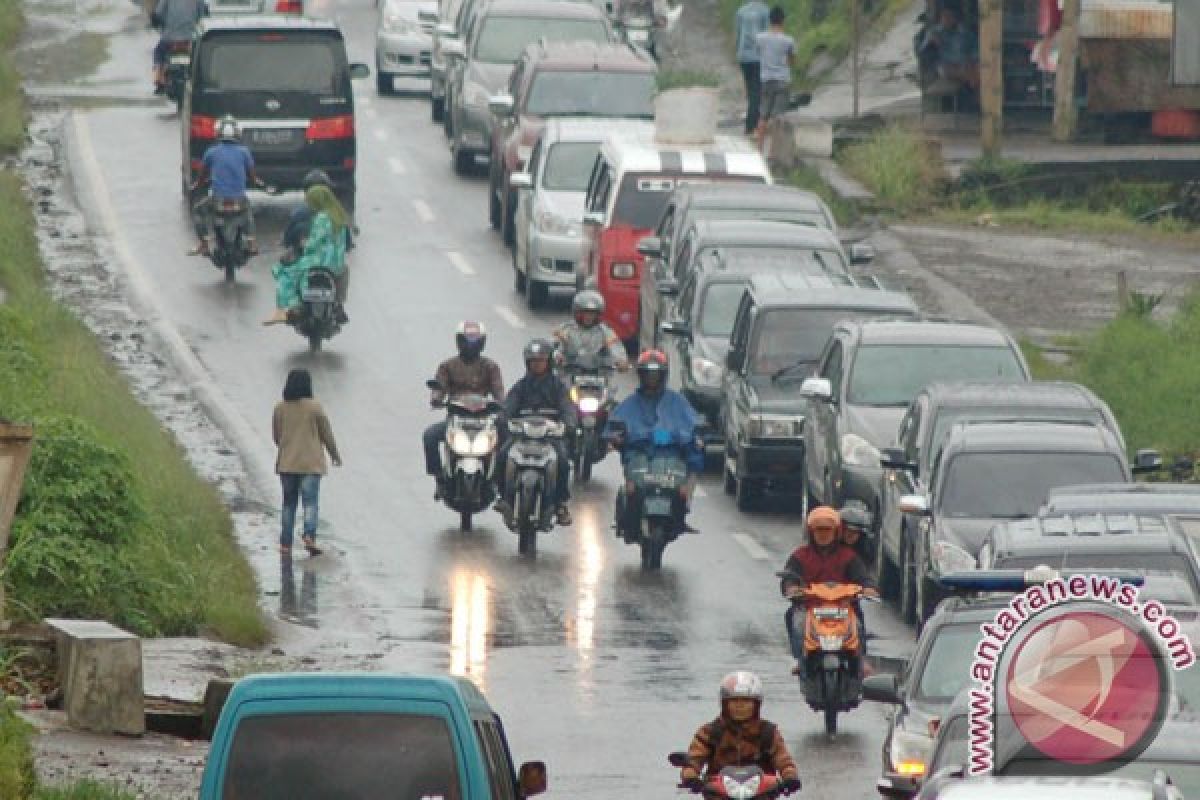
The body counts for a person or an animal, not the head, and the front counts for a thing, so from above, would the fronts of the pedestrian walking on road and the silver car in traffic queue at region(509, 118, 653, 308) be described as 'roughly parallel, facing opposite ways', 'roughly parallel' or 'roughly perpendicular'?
roughly parallel, facing opposite ways

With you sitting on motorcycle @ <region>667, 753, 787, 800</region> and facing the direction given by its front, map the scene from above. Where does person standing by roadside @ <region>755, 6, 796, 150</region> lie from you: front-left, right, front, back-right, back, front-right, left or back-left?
back

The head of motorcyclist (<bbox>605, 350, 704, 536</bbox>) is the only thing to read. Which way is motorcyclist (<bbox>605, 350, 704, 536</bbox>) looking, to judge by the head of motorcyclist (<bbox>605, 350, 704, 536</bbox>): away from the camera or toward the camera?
toward the camera

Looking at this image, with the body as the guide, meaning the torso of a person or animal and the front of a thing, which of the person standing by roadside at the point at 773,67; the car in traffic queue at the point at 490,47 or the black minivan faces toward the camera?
the car in traffic queue

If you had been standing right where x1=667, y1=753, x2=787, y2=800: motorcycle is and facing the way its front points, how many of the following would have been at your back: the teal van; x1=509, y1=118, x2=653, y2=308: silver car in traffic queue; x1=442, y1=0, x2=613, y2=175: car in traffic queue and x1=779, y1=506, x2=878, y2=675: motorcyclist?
3

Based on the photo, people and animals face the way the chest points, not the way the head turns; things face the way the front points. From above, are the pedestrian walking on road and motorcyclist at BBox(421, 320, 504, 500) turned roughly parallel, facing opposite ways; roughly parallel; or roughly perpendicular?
roughly parallel, facing opposite ways

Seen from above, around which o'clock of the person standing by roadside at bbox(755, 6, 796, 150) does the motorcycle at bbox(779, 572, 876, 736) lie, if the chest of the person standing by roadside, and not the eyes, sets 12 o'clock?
The motorcycle is roughly at 6 o'clock from the person standing by roadside.

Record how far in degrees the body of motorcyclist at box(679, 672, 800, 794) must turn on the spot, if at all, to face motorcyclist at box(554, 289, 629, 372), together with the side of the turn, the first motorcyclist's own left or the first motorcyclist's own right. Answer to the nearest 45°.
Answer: approximately 180°

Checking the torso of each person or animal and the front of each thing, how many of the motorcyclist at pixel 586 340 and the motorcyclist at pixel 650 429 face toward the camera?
2

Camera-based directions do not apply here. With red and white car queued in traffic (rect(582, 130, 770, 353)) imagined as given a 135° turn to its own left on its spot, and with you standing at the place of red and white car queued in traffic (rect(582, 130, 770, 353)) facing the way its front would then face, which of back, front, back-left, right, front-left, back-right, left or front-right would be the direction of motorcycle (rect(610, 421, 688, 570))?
back-right

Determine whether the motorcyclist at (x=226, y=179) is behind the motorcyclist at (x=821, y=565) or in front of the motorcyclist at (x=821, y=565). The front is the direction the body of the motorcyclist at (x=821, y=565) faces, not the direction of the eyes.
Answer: behind

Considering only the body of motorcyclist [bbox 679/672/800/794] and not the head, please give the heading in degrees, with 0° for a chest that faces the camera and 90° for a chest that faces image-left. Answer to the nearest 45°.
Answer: approximately 0°

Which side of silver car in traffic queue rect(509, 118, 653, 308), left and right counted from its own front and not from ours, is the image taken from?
front

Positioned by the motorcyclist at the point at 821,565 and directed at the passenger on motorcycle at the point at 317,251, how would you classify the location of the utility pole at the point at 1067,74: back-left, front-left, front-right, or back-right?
front-right

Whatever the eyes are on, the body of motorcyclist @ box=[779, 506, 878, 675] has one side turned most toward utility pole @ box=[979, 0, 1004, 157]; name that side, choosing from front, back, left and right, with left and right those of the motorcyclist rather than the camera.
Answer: back

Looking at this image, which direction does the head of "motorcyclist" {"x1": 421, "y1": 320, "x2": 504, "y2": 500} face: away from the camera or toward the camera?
toward the camera
